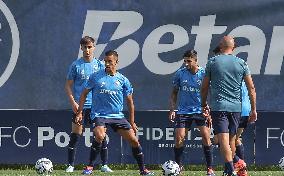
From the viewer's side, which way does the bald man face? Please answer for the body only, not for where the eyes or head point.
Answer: away from the camera

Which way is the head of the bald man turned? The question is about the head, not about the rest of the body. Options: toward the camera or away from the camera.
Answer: away from the camera

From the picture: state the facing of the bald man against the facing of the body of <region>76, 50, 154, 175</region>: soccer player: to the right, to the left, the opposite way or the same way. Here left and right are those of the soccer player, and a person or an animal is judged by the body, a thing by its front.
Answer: the opposite way

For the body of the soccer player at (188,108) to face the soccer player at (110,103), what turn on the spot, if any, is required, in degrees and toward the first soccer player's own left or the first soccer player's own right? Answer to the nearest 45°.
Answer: approximately 45° to the first soccer player's own right

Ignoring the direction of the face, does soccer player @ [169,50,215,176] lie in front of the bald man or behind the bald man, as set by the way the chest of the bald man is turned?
in front

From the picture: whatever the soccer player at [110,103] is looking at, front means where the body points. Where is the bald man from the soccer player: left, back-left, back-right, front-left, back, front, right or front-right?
front-left

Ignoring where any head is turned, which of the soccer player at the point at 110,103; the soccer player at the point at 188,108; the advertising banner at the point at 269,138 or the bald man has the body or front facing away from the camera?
the bald man

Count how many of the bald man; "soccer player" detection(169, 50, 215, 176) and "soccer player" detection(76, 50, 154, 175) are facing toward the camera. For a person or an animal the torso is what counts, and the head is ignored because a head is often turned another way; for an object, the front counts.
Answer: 2

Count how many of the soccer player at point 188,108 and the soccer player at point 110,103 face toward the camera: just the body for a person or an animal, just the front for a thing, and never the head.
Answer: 2

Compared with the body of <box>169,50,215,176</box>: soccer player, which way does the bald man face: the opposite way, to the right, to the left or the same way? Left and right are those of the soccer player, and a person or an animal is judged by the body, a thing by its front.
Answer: the opposite way
